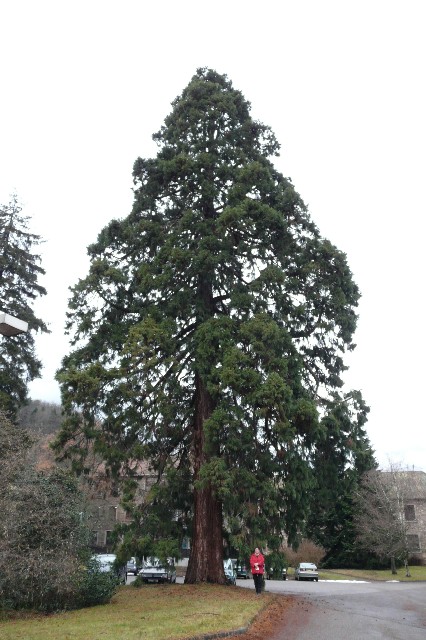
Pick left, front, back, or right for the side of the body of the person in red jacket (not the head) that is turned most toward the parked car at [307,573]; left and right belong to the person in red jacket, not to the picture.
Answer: back

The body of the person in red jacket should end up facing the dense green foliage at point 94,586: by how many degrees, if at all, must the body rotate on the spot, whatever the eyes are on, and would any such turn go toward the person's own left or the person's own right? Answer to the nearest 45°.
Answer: approximately 90° to the person's own right

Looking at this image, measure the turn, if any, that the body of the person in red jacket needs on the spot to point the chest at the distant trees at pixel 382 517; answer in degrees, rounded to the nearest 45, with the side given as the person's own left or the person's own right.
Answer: approximately 180°

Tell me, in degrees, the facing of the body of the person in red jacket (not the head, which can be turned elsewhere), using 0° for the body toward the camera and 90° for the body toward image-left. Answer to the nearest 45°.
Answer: approximately 0°
